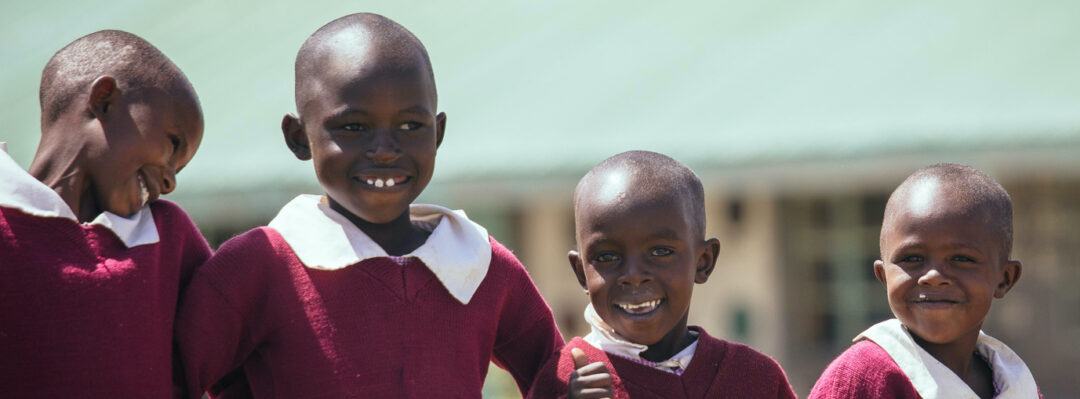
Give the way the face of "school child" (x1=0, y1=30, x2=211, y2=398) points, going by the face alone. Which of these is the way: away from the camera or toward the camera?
toward the camera

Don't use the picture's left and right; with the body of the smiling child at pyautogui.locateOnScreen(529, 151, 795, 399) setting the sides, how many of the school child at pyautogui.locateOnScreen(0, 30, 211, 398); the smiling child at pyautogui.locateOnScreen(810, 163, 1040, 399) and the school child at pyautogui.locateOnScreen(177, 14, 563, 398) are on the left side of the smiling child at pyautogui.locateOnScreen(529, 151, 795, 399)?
1

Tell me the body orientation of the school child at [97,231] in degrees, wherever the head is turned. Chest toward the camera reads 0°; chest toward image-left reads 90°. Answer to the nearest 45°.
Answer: approximately 315°

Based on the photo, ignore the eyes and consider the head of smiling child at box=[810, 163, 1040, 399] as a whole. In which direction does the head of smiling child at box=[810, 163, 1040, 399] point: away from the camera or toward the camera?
toward the camera

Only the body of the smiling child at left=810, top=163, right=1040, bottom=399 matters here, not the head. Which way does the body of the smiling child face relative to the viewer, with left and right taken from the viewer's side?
facing the viewer and to the right of the viewer

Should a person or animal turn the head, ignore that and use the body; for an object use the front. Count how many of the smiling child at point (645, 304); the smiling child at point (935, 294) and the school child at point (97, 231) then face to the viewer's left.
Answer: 0

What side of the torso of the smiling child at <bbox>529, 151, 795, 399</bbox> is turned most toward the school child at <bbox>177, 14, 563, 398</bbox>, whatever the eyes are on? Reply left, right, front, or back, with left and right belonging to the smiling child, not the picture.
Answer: right

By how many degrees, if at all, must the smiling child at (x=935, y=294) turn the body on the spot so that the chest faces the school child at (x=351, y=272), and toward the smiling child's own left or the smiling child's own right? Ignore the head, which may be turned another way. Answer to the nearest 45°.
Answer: approximately 90° to the smiling child's own right

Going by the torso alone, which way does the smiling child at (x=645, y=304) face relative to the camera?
toward the camera

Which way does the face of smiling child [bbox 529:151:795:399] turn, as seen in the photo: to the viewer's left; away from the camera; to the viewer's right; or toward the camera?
toward the camera
